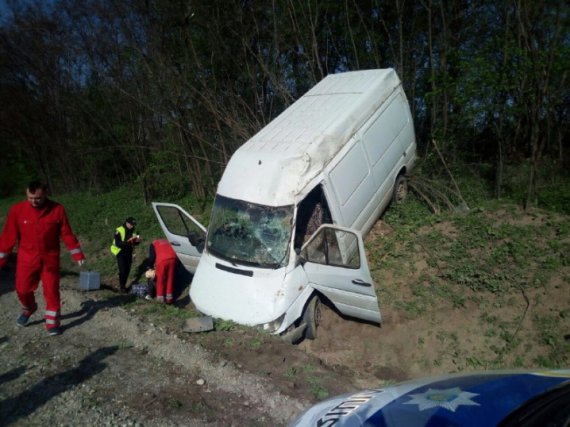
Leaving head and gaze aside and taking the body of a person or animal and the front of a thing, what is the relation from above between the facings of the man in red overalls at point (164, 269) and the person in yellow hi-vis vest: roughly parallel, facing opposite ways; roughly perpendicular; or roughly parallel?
roughly parallel, facing opposite ways

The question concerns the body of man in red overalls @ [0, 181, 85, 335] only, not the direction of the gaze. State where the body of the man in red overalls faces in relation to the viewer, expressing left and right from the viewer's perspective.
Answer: facing the viewer

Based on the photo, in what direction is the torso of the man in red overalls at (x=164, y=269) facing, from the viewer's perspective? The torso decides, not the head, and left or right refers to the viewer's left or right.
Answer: facing away from the viewer and to the left of the viewer

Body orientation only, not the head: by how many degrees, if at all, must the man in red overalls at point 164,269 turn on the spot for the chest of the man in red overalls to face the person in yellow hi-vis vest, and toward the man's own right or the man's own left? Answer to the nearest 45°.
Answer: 0° — they already face them

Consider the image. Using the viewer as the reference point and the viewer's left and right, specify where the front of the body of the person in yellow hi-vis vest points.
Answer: facing the viewer and to the right of the viewer

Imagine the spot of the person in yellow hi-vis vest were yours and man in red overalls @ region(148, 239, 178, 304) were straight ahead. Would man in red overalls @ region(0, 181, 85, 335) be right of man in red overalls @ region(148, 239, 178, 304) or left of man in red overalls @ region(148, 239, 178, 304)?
right

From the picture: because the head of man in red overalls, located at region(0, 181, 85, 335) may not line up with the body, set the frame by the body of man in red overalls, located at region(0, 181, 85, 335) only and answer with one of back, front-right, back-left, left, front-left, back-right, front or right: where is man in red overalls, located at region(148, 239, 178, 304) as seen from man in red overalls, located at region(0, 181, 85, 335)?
back-left

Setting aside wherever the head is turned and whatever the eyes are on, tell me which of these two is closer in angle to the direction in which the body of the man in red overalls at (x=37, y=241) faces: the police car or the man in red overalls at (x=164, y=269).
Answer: the police car

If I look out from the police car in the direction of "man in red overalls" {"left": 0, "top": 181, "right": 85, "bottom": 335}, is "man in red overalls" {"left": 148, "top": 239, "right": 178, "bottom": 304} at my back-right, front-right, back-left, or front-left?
front-right

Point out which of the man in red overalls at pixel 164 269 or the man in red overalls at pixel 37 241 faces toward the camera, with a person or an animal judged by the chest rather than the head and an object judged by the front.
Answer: the man in red overalls at pixel 37 241

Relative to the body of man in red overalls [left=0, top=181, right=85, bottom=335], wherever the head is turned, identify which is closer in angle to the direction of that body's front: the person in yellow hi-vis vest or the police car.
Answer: the police car

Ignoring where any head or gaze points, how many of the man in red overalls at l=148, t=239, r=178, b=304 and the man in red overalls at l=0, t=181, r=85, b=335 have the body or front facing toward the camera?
1

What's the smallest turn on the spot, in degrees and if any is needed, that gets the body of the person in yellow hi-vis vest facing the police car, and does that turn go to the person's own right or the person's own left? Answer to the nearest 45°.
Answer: approximately 45° to the person's own right

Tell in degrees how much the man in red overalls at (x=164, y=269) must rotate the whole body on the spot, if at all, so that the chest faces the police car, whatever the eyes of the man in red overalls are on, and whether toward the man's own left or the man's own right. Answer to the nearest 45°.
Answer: approximately 135° to the man's own left

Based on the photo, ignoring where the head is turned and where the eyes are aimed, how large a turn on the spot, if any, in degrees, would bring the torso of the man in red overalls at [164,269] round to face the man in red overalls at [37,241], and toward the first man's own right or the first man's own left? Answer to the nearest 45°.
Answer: approximately 90° to the first man's own left

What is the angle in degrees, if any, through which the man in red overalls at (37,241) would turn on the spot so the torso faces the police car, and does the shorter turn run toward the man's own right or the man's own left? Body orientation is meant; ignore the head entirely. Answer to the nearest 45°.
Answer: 0° — they already face it
